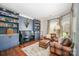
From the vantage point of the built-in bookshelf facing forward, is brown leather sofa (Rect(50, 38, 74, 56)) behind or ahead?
ahead

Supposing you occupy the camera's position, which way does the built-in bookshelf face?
facing the viewer and to the right of the viewer
